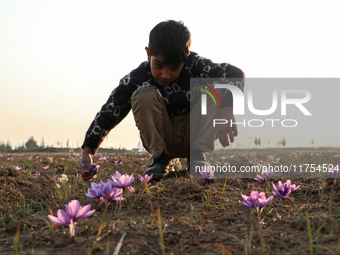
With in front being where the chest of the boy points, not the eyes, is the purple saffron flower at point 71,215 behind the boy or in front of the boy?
in front

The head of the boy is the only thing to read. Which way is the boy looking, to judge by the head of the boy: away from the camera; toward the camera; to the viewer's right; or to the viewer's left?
toward the camera

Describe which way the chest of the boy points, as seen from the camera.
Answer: toward the camera

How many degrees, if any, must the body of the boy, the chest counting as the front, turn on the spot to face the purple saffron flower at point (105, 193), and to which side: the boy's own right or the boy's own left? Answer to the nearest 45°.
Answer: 0° — they already face it
